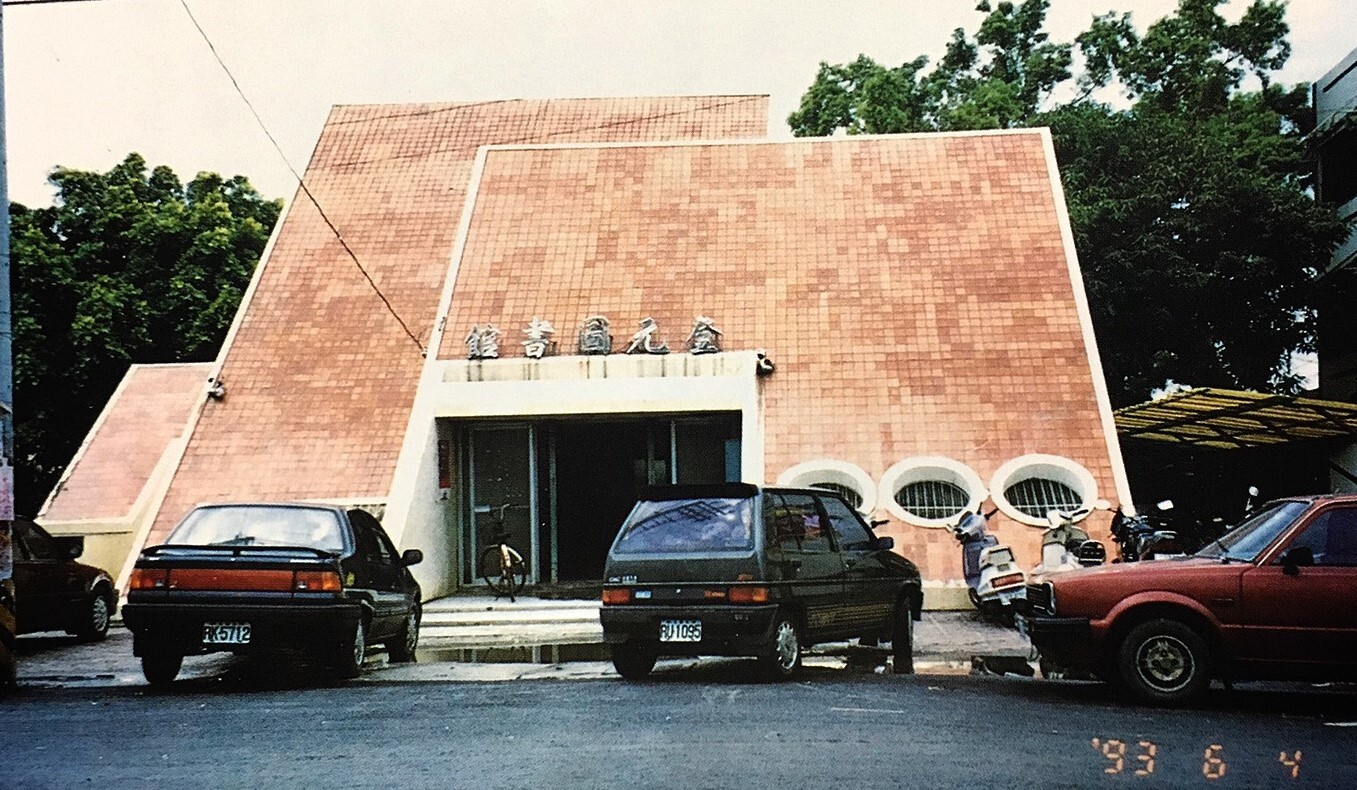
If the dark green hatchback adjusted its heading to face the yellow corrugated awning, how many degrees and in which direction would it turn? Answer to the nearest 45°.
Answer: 0° — it already faces it

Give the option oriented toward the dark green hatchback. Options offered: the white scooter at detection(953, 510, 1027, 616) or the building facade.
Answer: the building facade

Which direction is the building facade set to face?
toward the camera

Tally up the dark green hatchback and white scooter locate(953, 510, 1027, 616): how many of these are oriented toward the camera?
0

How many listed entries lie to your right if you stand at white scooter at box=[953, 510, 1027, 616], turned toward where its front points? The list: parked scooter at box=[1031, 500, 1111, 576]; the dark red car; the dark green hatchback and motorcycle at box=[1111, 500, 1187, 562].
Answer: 2

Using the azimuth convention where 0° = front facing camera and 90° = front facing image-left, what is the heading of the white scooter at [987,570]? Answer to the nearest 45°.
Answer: approximately 135°

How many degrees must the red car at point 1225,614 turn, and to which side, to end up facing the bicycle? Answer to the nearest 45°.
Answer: approximately 45° to its right

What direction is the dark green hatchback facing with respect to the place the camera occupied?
facing away from the viewer and to the right of the viewer

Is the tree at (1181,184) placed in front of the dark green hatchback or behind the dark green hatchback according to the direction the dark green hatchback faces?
in front

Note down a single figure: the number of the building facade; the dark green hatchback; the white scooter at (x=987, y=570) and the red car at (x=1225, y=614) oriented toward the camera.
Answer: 1

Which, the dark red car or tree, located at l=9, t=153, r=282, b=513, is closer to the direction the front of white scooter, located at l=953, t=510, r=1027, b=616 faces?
the tree

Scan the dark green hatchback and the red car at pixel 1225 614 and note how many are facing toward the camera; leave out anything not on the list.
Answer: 0

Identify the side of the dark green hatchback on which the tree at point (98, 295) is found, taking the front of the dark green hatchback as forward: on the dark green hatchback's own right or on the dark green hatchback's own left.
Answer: on the dark green hatchback's own left

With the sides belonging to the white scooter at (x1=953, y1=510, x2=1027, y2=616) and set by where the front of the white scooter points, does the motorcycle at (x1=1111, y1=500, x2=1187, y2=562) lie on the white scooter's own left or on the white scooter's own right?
on the white scooter's own right

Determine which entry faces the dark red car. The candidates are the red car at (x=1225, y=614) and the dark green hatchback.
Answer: the red car

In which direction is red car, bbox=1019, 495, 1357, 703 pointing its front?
to the viewer's left
